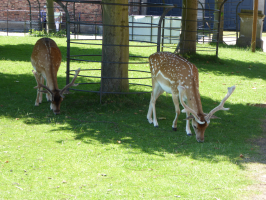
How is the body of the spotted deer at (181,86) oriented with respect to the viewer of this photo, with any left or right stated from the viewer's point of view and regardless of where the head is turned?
facing the viewer and to the right of the viewer

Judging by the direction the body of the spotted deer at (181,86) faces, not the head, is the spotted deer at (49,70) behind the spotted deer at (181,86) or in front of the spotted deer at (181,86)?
behind

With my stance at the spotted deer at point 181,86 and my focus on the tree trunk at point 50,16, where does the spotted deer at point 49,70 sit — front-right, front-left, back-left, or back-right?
front-left

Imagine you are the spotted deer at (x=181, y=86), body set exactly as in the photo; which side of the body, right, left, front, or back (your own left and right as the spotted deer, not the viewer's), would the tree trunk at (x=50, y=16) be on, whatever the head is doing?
back

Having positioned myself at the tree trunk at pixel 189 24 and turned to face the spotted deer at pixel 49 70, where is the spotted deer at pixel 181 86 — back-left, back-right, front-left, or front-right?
front-left

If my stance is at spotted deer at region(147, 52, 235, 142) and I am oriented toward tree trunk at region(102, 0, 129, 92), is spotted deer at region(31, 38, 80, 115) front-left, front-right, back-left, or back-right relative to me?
front-left

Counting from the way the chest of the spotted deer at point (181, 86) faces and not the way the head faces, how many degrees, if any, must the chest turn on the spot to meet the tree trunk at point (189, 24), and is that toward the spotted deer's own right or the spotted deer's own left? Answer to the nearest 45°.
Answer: approximately 135° to the spotted deer's own left

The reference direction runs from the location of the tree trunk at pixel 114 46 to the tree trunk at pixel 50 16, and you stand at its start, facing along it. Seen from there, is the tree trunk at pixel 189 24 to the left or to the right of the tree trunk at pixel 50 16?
right

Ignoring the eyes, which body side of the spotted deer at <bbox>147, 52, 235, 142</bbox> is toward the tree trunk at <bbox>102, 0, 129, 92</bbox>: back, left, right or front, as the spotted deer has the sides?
back
